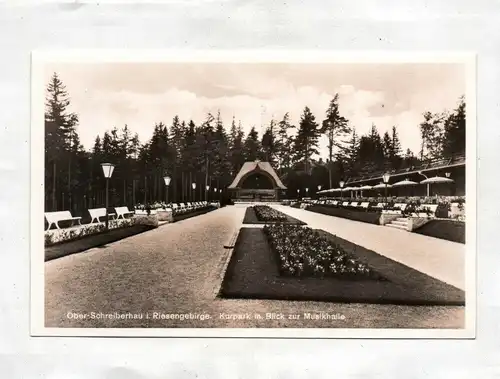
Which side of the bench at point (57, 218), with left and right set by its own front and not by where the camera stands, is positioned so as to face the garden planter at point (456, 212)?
front

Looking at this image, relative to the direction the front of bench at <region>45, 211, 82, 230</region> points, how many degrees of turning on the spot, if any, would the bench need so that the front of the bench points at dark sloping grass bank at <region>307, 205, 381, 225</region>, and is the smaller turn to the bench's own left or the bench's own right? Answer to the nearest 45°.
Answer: approximately 45° to the bench's own left

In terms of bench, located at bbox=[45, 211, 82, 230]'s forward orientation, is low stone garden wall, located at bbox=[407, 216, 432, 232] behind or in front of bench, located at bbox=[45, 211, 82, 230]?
in front

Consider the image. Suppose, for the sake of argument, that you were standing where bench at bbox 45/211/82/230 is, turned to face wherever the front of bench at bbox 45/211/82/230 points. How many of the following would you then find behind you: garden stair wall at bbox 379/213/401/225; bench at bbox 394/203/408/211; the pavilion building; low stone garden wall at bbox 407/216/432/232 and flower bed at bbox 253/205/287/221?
0

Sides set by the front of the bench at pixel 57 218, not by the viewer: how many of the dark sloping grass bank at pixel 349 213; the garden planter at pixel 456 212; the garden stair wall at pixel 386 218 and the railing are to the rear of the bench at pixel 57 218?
0

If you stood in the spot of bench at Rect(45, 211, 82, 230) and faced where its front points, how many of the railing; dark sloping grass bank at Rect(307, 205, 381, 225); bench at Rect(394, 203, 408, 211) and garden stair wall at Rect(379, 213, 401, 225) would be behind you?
0

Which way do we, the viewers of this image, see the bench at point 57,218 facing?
facing the viewer and to the right of the viewer

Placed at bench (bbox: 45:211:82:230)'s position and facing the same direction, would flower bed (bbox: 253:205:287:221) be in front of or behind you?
in front

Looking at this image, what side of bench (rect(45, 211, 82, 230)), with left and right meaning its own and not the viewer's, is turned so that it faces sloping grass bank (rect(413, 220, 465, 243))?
front
